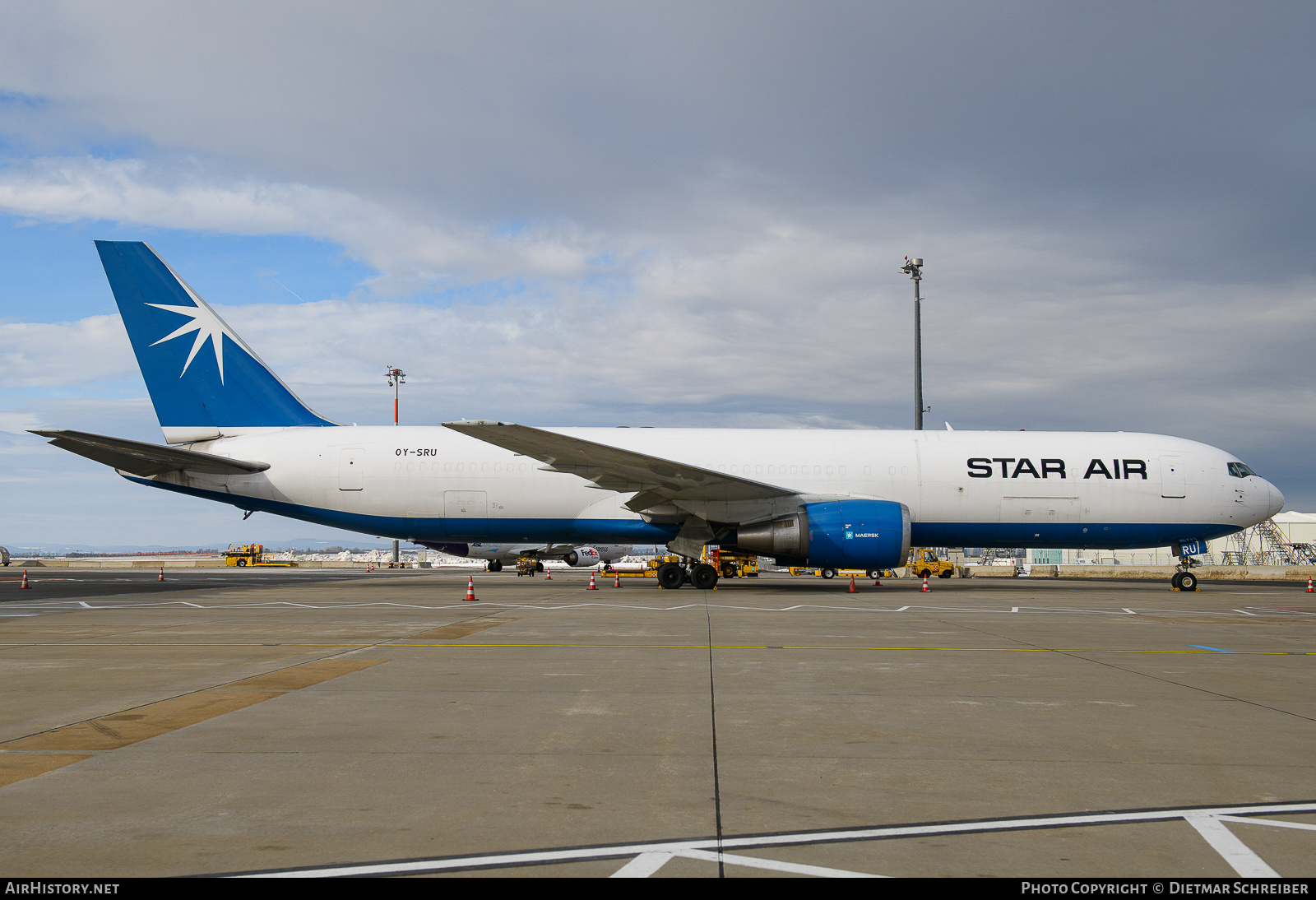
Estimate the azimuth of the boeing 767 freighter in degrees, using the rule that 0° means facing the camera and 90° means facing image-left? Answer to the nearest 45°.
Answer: approximately 270°

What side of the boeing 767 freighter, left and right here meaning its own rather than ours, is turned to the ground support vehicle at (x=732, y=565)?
left

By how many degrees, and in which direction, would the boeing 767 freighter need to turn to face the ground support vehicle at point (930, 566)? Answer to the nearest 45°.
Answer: approximately 45° to its left
